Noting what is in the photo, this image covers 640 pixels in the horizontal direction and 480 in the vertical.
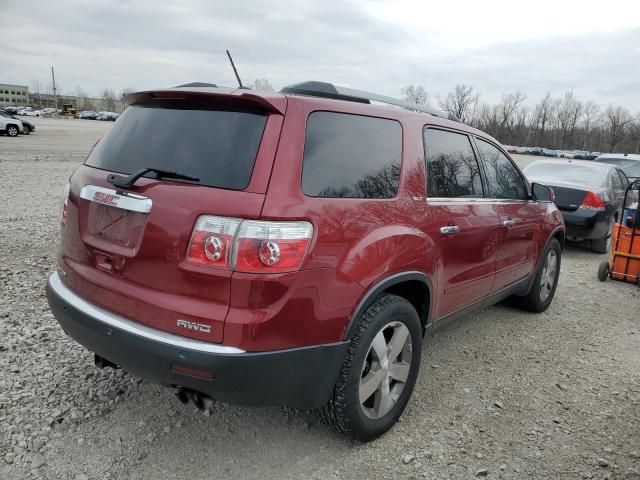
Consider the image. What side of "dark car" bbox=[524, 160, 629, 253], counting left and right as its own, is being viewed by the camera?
back

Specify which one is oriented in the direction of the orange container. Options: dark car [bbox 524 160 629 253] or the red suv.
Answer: the red suv

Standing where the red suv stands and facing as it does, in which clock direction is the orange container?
The orange container is roughly at 12 o'clock from the red suv.

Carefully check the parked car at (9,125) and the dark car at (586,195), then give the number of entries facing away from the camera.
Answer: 1

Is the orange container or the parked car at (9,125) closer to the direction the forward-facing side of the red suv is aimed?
the orange container

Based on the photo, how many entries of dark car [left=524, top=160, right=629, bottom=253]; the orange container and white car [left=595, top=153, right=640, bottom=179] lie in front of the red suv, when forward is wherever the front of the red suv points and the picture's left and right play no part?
3

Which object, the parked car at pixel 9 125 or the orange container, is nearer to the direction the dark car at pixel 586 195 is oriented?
the parked car

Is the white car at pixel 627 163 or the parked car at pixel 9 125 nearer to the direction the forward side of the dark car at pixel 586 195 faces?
the white car

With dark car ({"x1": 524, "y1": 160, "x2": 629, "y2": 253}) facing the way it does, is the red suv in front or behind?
behind

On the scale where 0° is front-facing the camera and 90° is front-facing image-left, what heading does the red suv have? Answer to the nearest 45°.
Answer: approximately 225°

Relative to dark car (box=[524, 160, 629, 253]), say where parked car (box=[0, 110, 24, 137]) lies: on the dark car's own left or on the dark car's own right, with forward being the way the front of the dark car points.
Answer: on the dark car's own left
